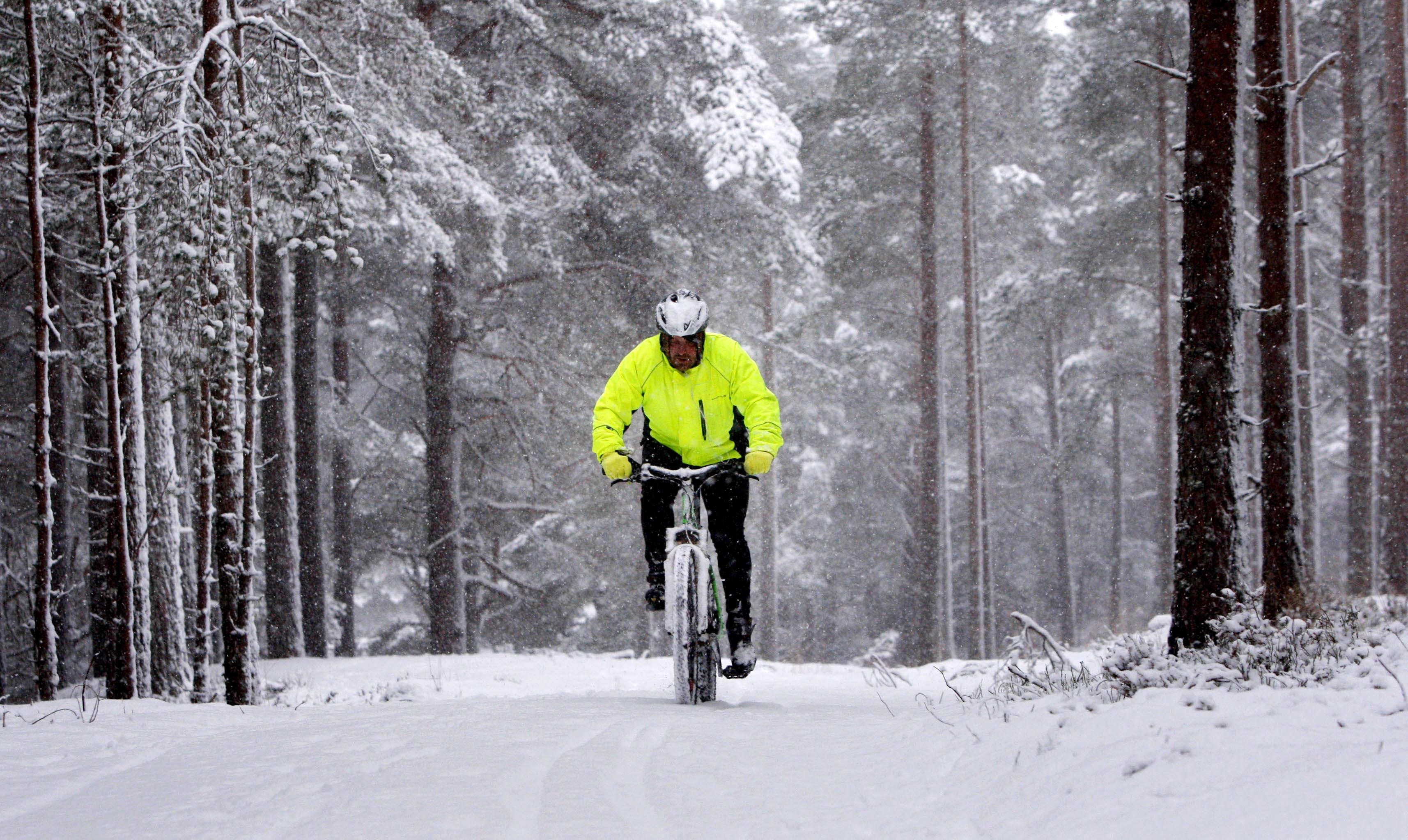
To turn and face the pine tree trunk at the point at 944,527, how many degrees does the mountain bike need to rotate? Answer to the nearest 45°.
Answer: approximately 180°

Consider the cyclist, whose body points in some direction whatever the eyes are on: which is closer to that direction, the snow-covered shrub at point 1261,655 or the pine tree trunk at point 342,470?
the snow-covered shrub

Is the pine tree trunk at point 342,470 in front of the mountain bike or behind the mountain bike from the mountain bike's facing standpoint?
behind

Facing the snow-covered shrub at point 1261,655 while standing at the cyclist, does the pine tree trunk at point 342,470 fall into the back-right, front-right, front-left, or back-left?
back-left

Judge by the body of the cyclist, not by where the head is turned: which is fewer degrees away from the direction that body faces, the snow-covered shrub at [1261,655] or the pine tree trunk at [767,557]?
the snow-covered shrub

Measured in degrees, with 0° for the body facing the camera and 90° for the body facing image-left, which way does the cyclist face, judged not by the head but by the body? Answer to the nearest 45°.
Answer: approximately 0°

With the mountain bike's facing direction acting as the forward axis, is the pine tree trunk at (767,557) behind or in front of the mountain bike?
behind

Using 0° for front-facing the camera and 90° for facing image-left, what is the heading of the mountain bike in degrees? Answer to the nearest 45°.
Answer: approximately 0°

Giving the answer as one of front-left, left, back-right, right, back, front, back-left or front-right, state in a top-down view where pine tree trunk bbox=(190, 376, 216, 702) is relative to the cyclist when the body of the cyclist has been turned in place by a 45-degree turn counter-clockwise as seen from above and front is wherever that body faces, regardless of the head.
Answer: back

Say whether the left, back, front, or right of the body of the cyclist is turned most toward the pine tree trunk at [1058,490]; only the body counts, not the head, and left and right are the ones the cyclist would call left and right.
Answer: back
